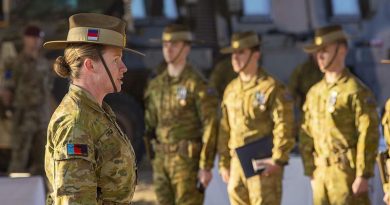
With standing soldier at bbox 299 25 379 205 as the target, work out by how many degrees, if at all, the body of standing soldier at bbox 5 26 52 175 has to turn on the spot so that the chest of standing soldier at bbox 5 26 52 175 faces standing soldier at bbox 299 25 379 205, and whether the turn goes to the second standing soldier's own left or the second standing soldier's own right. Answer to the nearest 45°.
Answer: approximately 45° to the second standing soldier's own left

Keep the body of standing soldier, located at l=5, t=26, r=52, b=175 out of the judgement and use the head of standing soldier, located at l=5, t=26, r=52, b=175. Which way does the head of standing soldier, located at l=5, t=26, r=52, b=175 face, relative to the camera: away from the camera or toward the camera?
toward the camera

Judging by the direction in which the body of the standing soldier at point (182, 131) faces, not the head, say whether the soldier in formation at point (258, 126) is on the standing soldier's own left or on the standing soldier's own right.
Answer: on the standing soldier's own left

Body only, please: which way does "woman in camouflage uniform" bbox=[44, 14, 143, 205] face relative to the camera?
to the viewer's right

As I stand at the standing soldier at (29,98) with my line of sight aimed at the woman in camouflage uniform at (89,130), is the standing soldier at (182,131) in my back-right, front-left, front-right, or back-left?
front-left

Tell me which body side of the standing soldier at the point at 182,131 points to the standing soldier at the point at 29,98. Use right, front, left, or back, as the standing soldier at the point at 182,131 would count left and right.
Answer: right

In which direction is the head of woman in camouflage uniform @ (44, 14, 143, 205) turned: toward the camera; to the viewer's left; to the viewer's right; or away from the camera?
to the viewer's right

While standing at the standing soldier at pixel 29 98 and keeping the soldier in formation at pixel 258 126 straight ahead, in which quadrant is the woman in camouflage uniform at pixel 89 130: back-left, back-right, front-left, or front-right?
front-right

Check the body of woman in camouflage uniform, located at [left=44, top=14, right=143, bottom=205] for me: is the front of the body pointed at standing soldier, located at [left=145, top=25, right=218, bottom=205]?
no

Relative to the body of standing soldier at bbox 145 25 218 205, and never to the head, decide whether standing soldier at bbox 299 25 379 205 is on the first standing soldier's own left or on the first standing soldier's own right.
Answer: on the first standing soldier's own left

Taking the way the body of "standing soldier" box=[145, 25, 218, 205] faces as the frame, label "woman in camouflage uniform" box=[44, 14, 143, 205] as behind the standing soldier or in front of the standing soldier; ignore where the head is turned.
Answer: in front

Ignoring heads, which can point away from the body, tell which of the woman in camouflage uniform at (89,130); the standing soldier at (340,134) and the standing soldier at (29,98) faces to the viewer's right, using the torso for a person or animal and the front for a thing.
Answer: the woman in camouflage uniform

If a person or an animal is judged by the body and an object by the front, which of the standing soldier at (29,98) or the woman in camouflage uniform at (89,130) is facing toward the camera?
the standing soldier

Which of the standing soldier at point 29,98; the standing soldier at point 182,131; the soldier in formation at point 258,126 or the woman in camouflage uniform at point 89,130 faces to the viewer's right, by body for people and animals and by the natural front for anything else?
the woman in camouflage uniform

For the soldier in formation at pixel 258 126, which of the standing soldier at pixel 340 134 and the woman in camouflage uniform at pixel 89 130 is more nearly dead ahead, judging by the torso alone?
the woman in camouflage uniform

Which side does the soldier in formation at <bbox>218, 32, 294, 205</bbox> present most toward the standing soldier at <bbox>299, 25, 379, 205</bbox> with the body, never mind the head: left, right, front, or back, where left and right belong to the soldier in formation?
left

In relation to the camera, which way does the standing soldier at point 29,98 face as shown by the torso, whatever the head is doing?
toward the camera

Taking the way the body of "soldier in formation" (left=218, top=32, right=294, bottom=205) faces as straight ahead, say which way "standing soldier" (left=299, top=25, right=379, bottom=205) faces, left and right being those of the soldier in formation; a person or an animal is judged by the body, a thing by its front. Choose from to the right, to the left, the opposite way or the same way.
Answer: the same way

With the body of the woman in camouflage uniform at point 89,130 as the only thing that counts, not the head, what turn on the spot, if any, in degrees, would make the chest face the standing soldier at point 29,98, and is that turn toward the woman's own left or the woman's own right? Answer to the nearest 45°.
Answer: approximately 90° to the woman's own left

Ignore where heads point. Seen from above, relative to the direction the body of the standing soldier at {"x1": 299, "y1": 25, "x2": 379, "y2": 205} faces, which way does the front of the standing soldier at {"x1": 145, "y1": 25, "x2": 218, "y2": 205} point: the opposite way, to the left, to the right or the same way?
the same way

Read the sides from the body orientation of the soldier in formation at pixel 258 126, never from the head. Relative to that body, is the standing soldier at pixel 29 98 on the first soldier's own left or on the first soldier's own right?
on the first soldier's own right
